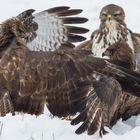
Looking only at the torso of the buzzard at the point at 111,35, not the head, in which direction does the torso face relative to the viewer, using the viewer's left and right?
facing the viewer

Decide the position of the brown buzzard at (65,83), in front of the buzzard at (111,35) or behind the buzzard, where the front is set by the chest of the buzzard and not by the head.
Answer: in front
